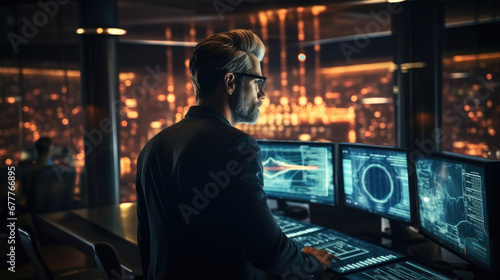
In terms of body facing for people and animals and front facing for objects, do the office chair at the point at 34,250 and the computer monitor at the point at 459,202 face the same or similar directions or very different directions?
very different directions

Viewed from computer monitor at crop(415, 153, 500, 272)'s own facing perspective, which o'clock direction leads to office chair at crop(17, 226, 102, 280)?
The office chair is roughly at 1 o'clock from the computer monitor.

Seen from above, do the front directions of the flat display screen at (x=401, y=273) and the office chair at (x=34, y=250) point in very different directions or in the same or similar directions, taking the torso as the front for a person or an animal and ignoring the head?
very different directions

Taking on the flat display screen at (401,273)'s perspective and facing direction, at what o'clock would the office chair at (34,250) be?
The office chair is roughly at 1 o'clock from the flat display screen.

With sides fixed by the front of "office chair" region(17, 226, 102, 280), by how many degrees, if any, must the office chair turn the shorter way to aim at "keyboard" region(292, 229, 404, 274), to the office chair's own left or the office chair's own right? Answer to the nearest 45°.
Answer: approximately 45° to the office chair's own right

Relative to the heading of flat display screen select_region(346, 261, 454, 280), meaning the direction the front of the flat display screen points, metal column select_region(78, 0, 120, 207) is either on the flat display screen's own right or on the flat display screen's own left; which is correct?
on the flat display screen's own right

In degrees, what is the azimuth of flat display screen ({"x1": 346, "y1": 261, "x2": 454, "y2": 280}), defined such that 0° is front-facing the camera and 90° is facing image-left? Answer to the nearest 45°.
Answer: approximately 45°

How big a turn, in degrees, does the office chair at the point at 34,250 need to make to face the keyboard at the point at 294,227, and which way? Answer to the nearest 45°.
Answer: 0° — it already faces it
